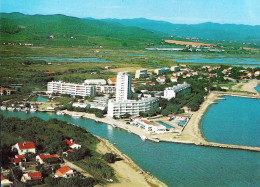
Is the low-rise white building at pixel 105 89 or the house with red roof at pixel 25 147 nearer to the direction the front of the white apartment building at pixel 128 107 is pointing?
the house with red roof

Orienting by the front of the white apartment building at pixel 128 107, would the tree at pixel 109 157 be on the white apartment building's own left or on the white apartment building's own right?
on the white apartment building's own right

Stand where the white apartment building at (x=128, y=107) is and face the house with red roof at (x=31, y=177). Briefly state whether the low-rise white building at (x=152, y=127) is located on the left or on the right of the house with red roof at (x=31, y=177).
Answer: left

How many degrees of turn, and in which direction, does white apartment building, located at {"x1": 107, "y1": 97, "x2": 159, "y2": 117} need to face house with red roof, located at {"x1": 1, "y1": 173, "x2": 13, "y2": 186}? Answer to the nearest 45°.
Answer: approximately 45° to its right

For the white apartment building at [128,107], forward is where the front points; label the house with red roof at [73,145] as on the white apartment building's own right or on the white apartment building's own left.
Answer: on the white apartment building's own right

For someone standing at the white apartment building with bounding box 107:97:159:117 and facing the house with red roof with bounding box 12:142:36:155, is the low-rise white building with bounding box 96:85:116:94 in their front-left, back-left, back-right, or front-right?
back-right

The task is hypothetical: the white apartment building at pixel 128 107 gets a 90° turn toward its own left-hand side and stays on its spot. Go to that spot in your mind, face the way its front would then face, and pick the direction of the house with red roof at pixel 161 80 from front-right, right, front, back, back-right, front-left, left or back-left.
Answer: front-left

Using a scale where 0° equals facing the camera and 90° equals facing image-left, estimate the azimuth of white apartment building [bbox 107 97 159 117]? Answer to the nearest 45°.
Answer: approximately 315°

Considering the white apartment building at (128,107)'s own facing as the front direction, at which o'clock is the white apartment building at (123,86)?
the white apartment building at (123,86) is roughly at 7 o'clock from the white apartment building at (128,107).

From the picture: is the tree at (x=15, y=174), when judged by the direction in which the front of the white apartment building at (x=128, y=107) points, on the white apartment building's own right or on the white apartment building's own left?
on the white apartment building's own right

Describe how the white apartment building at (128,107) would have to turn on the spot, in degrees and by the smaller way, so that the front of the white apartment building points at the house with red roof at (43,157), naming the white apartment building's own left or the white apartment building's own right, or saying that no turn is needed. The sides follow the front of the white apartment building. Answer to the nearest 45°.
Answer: approximately 45° to the white apartment building's own right

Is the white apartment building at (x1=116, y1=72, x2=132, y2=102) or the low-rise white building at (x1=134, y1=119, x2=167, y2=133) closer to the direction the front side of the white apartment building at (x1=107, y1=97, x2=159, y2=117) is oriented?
the low-rise white building

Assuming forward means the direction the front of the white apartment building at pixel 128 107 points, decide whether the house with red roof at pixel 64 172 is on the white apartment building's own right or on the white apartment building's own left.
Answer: on the white apartment building's own right

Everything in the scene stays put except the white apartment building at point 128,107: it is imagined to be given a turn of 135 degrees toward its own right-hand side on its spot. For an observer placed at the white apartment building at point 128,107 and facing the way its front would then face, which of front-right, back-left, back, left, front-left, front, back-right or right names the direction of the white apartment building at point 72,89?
front-right
